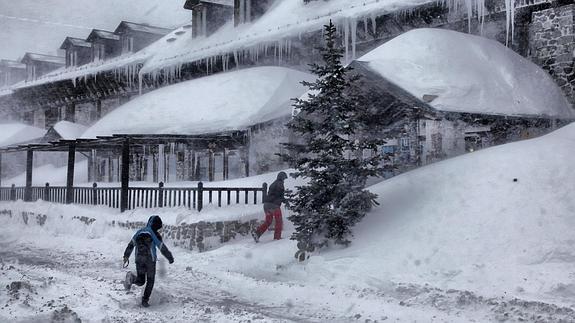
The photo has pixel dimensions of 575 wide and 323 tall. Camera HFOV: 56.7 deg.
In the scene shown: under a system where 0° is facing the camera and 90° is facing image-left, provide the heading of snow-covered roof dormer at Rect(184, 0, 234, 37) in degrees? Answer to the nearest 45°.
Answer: approximately 45°

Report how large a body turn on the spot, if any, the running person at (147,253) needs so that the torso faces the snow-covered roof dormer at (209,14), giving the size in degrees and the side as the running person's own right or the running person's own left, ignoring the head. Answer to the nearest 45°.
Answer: approximately 45° to the running person's own left

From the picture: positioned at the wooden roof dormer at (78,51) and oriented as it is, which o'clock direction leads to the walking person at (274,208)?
The walking person is roughly at 10 o'clock from the wooden roof dormer.

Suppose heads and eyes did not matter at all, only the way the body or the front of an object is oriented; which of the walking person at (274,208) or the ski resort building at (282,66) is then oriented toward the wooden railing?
the ski resort building

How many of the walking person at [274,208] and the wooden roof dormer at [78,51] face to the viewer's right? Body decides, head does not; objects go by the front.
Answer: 1

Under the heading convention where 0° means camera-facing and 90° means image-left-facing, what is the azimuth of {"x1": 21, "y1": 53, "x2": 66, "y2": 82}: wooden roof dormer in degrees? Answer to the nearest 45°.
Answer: approximately 45°

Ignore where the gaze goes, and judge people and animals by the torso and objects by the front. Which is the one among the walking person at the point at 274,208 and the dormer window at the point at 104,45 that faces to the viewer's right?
the walking person

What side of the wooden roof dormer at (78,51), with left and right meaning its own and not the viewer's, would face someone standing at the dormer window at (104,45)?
left

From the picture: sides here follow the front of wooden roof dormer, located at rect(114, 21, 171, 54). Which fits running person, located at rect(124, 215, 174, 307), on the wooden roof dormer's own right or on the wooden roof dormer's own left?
on the wooden roof dormer's own left

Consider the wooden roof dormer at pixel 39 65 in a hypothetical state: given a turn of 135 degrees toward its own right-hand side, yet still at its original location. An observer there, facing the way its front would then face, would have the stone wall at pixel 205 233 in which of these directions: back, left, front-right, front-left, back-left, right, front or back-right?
back

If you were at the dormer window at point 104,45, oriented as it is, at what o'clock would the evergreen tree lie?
The evergreen tree is roughly at 10 o'clock from the dormer window.

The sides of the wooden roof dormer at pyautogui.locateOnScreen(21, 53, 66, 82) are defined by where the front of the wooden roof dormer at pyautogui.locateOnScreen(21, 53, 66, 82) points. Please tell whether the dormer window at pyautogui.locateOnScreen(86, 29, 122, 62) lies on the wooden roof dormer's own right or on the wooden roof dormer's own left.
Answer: on the wooden roof dormer's own left

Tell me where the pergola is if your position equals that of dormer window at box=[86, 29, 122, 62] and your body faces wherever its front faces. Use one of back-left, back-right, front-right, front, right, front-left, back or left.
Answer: front-left

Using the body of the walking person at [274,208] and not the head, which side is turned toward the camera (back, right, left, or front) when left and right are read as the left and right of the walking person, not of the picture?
right
